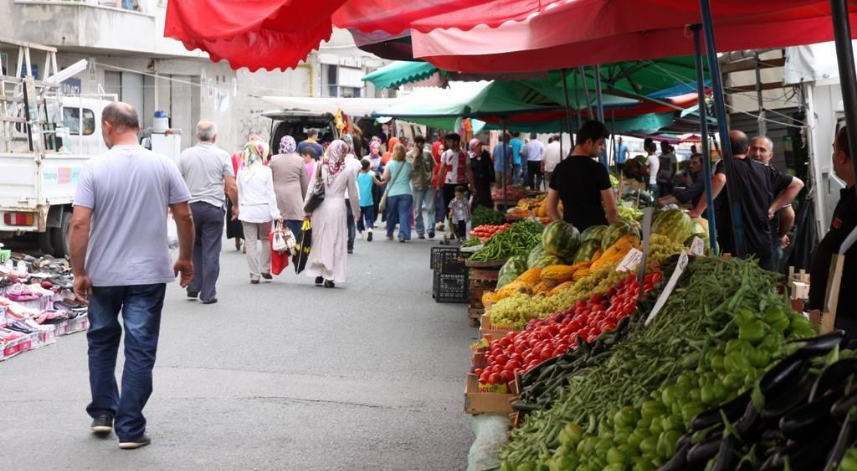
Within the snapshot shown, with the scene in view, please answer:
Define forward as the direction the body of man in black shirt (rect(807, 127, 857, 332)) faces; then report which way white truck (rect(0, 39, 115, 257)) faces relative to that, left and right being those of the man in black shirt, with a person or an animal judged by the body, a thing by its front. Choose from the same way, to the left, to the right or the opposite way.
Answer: to the right

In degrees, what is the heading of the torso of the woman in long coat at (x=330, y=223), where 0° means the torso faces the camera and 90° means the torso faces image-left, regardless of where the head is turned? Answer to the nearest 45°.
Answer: approximately 180°

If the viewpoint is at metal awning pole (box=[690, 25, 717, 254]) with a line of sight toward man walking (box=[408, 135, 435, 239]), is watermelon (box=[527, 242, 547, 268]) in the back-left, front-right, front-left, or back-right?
front-left

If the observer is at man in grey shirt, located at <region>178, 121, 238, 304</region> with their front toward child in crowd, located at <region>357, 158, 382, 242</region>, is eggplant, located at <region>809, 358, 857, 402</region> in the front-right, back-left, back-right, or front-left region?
back-right

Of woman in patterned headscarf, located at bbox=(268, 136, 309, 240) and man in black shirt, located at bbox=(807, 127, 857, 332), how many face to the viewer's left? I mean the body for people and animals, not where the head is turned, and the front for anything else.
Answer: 1

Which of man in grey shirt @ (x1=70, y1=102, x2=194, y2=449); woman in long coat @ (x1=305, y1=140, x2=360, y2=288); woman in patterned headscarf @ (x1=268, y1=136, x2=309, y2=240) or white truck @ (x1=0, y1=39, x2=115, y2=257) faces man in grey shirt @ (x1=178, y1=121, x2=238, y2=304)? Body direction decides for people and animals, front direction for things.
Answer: man in grey shirt @ (x1=70, y1=102, x2=194, y2=449)

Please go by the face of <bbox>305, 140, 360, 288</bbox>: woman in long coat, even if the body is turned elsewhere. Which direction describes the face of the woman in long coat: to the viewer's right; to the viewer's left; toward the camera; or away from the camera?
away from the camera

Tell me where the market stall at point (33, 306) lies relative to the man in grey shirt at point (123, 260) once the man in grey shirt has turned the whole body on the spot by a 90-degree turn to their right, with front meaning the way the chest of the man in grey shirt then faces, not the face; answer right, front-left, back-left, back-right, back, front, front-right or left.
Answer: left

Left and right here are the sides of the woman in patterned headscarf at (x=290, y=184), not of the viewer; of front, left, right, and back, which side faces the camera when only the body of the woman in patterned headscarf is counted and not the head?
back

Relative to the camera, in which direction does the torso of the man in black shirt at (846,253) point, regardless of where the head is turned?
to the viewer's left

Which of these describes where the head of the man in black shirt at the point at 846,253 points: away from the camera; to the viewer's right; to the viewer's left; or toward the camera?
to the viewer's left

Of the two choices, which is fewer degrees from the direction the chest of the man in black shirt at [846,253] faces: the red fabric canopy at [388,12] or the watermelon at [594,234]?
the red fabric canopy

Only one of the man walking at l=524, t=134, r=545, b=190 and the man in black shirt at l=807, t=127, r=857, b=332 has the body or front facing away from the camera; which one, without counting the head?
the man walking

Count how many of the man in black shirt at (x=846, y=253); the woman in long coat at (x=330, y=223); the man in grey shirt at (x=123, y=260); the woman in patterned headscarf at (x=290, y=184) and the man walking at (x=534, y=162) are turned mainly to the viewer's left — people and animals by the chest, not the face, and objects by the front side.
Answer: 1

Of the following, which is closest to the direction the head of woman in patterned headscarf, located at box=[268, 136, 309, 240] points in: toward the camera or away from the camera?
away from the camera

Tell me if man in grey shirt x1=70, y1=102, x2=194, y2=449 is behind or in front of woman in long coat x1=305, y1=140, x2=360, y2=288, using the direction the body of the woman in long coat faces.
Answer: behind

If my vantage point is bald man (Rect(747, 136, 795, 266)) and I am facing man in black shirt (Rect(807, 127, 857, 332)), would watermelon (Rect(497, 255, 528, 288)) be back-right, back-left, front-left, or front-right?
front-right
